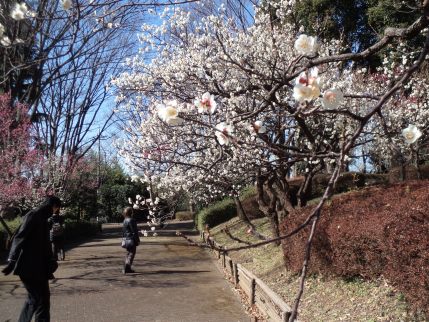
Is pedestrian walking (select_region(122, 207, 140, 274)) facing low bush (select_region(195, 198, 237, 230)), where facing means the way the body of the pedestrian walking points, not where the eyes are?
no

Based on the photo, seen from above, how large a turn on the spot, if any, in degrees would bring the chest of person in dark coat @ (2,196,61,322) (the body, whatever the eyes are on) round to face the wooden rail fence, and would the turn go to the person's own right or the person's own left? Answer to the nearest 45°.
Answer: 0° — they already face it

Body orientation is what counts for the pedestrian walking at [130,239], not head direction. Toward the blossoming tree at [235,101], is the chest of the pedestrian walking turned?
no

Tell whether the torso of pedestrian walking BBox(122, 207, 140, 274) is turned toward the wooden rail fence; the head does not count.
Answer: no

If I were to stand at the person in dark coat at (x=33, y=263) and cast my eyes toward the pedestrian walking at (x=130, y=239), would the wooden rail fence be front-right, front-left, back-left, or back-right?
front-right
